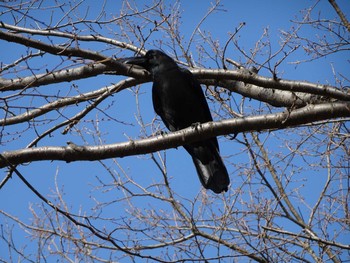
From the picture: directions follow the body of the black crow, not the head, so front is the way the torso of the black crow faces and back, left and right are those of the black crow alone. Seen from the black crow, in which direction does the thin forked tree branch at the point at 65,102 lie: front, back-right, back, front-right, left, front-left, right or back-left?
front

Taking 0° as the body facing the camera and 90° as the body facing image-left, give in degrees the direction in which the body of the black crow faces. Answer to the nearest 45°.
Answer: approximately 45°

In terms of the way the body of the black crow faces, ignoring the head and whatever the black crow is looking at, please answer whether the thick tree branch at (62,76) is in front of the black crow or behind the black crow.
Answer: in front
